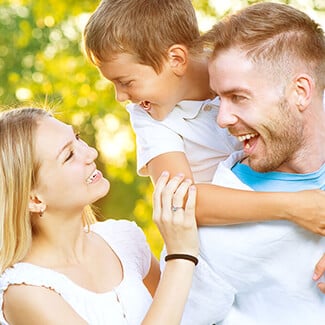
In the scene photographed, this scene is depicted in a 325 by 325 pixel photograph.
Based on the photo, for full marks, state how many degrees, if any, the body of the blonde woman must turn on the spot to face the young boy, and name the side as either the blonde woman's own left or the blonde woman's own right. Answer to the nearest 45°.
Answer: approximately 90° to the blonde woman's own left

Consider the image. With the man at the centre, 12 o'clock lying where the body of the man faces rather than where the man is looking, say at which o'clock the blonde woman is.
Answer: The blonde woman is roughly at 1 o'clock from the man.

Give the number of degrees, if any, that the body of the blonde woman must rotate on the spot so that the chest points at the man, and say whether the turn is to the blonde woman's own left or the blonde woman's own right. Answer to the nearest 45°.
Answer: approximately 45° to the blonde woman's own left

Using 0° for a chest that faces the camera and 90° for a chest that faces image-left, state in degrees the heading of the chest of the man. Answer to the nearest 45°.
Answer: approximately 45°

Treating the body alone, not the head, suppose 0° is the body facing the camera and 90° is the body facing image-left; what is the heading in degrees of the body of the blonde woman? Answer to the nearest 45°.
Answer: approximately 315°
